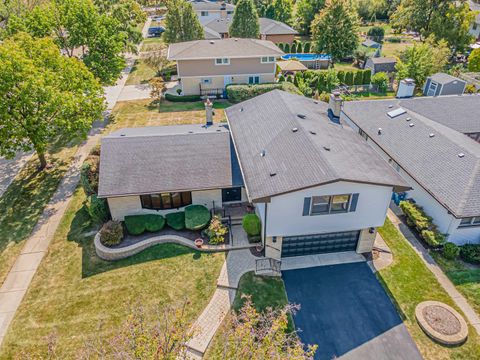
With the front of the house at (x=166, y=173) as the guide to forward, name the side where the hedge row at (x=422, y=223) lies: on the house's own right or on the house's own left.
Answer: on the house's own left

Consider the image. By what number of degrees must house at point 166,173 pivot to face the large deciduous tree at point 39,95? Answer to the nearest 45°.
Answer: approximately 135° to its right

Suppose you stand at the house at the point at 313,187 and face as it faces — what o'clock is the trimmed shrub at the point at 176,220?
The trimmed shrub is roughly at 3 o'clock from the house.

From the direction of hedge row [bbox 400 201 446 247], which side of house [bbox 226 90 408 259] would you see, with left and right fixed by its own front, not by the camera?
left

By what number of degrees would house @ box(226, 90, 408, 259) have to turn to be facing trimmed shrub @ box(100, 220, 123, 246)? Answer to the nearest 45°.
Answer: approximately 90° to its right

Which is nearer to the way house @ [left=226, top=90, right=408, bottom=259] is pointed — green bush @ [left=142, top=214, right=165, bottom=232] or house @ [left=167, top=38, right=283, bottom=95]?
the green bush

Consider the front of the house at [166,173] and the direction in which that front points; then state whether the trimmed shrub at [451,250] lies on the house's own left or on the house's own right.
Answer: on the house's own left

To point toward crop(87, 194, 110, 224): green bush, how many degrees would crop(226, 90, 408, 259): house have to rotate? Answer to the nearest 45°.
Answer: approximately 90° to its right

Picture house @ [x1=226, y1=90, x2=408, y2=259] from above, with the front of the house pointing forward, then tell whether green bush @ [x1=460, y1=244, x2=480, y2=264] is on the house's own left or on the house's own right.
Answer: on the house's own left

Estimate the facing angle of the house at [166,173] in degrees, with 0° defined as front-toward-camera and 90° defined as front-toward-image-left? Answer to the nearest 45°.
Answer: approximately 0°
